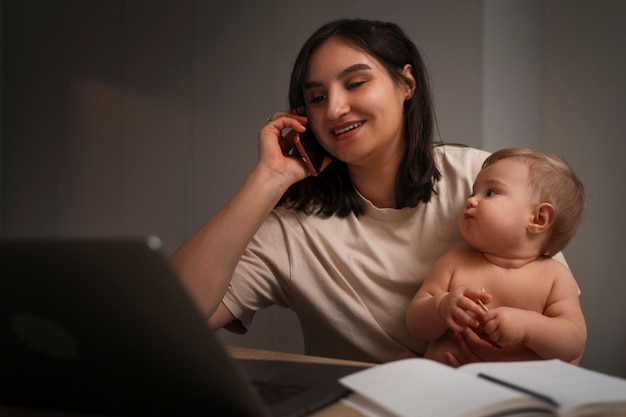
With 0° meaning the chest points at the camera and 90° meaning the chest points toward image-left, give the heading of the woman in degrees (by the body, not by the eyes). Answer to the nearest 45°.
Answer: approximately 0°

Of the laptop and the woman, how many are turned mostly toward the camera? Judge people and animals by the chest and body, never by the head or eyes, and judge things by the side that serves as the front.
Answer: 1

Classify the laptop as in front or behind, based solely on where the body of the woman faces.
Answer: in front

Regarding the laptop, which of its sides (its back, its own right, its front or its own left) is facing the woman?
front

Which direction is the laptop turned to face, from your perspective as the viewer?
facing away from the viewer and to the right of the viewer

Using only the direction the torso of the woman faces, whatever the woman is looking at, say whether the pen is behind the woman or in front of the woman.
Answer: in front
